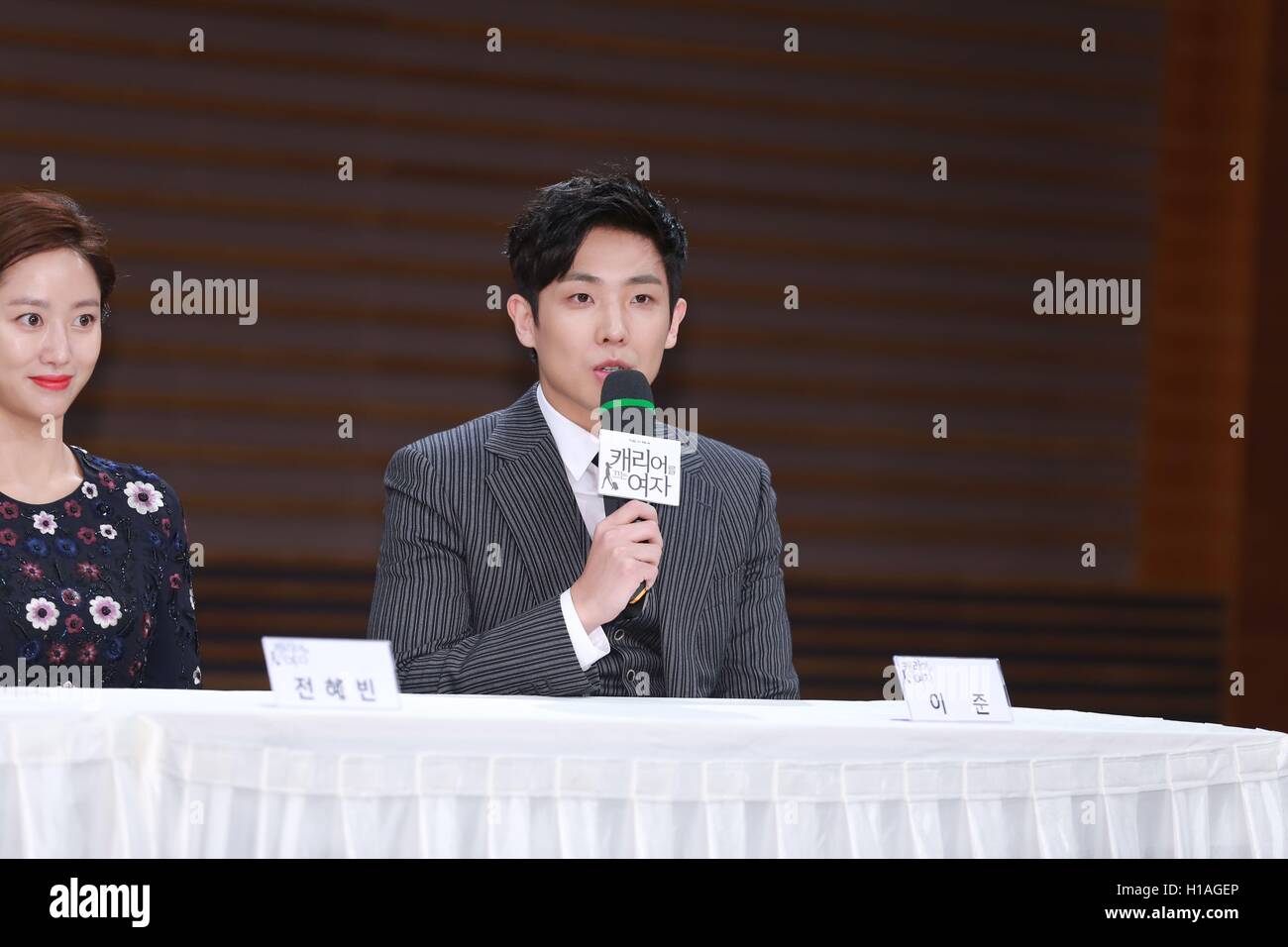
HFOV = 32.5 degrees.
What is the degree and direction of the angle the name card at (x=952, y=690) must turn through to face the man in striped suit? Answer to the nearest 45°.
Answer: approximately 135° to its right

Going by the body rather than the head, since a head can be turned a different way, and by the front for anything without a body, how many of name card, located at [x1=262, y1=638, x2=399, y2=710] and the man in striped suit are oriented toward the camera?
2

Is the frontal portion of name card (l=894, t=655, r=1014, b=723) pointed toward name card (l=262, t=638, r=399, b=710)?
no

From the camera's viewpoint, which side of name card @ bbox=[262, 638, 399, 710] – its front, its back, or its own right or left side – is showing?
front

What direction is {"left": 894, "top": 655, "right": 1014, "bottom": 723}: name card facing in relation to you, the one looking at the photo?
facing the viewer

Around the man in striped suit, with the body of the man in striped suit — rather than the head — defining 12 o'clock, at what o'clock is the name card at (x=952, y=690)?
The name card is roughly at 11 o'clock from the man in striped suit.

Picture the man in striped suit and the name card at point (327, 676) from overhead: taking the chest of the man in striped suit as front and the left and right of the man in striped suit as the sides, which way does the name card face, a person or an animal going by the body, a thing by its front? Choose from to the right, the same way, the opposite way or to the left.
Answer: the same way

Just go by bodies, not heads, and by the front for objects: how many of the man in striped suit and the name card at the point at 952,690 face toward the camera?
2

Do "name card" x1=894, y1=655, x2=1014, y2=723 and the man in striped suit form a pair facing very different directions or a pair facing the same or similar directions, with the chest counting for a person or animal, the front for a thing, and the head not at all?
same or similar directions

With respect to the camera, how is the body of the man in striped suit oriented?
toward the camera

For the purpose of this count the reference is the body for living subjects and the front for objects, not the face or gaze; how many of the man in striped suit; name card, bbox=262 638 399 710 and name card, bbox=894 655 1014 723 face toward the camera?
3

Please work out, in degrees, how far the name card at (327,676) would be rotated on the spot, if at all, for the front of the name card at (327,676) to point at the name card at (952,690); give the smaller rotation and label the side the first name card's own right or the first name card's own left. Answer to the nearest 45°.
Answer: approximately 90° to the first name card's own left

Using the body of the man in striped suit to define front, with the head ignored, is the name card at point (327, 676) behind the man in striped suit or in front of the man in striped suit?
in front

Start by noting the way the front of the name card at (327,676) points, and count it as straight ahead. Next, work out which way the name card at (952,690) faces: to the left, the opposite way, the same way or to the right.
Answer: the same way

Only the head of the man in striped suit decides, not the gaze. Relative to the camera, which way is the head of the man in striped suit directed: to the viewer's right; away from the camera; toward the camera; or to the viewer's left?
toward the camera

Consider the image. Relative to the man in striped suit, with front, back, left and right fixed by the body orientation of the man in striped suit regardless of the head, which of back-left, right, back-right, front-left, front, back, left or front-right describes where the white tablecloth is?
front
